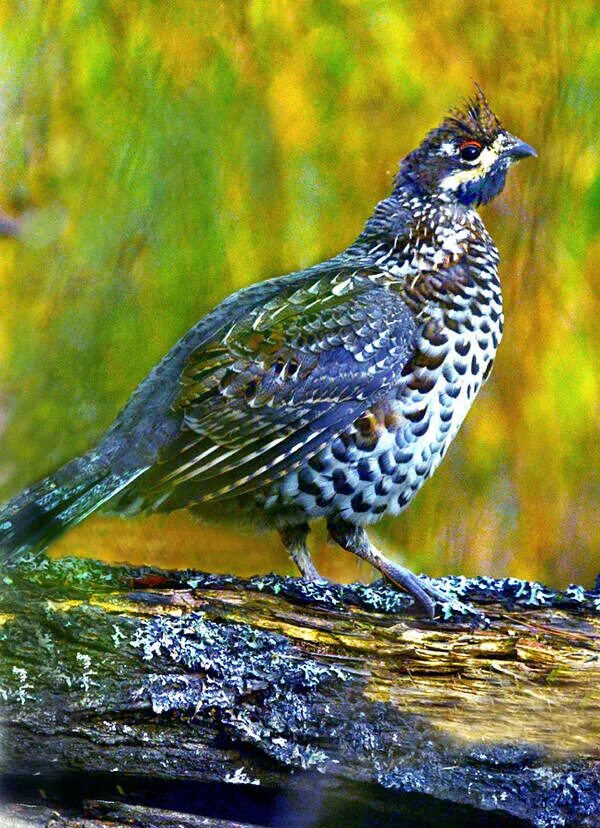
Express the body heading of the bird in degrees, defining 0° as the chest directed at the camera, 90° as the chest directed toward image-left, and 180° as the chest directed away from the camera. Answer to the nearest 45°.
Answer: approximately 270°
